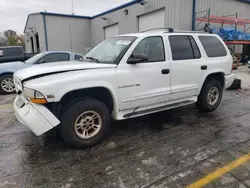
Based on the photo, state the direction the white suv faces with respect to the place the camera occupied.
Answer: facing the viewer and to the left of the viewer

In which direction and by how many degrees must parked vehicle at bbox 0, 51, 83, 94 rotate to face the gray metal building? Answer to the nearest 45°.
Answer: approximately 135° to its right

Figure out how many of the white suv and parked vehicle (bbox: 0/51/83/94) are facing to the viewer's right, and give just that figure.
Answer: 0

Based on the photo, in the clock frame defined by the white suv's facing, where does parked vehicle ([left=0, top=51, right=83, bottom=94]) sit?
The parked vehicle is roughly at 3 o'clock from the white suv.

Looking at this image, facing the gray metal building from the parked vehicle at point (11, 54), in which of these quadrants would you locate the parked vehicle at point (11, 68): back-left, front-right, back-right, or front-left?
back-right

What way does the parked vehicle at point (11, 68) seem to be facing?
to the viewer's left

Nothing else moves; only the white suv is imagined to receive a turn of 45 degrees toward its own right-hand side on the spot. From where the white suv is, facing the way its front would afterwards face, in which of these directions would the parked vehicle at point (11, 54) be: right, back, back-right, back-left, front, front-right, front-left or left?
front-right

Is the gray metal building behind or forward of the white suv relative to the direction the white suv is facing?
behind

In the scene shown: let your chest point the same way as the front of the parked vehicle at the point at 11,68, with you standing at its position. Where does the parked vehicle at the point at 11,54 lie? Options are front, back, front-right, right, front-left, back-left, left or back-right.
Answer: right
